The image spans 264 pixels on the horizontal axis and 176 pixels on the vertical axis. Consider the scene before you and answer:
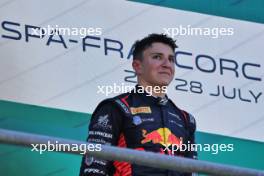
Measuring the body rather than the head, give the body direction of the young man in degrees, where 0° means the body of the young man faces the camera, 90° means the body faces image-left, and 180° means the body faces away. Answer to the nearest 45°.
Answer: approximately 315°
